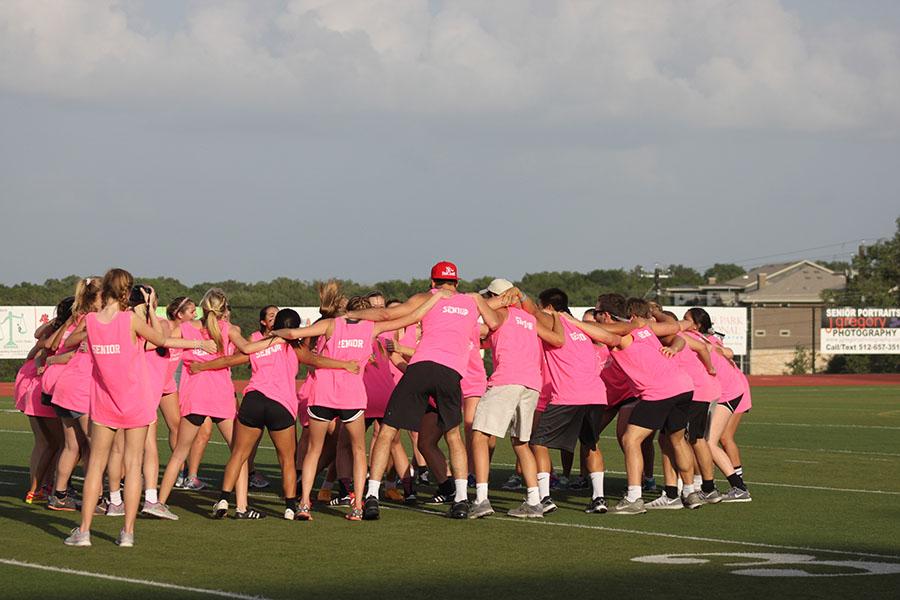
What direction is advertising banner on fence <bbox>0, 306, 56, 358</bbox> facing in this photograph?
toward the camera
